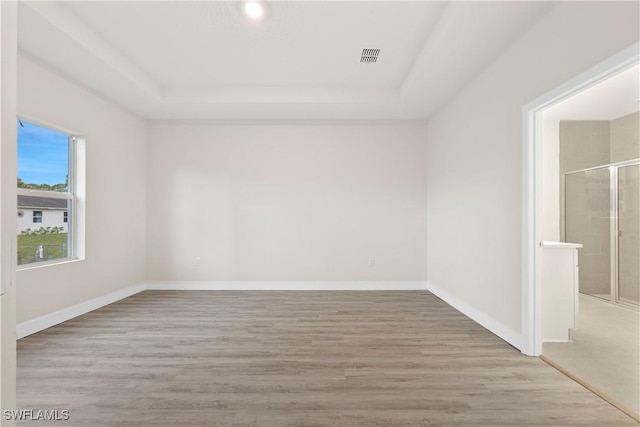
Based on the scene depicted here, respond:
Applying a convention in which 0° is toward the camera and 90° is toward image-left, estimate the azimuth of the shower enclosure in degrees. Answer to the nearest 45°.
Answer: approximately 45°

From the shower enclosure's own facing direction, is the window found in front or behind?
in front
